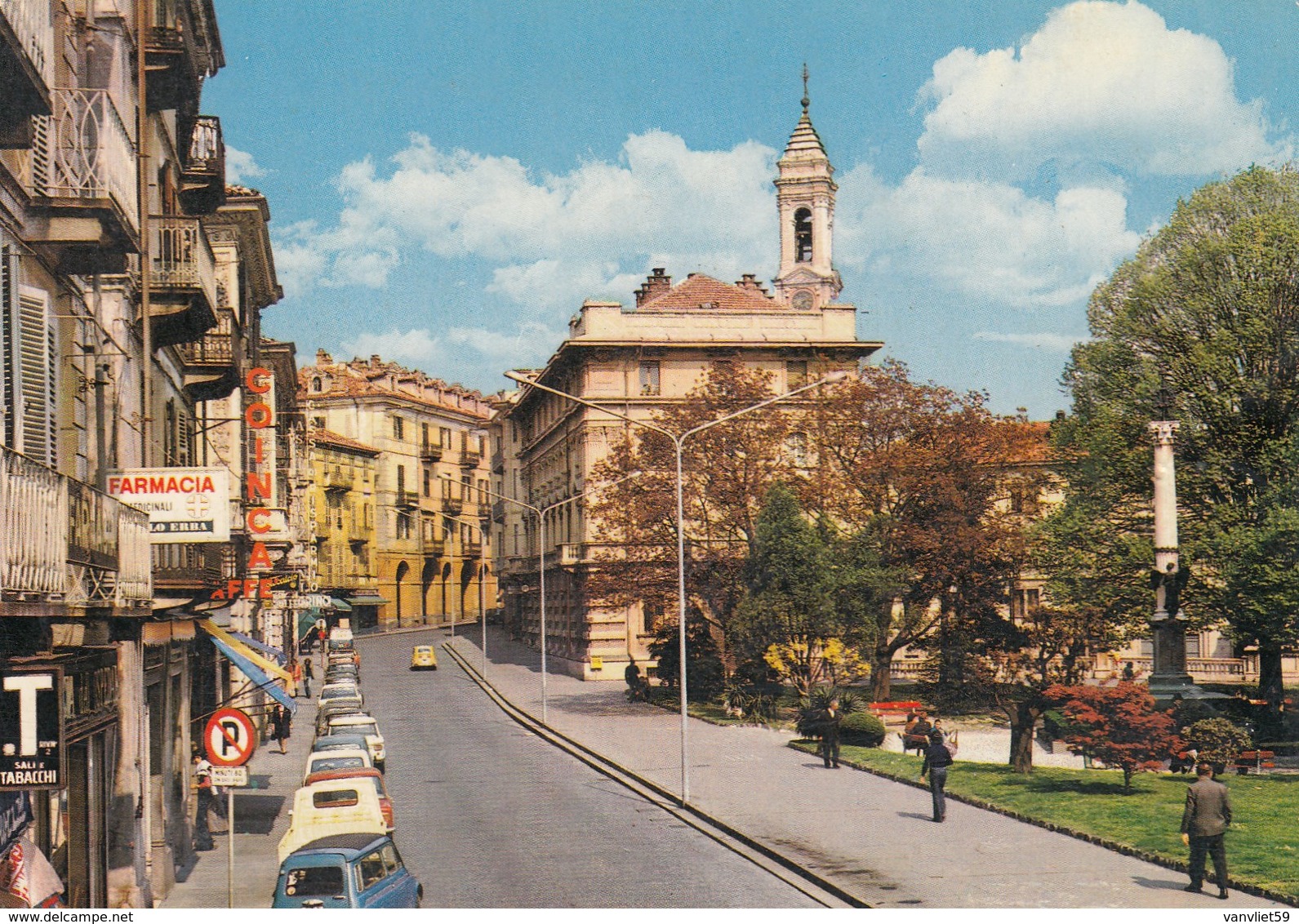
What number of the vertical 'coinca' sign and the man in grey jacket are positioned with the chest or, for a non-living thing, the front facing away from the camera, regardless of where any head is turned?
1

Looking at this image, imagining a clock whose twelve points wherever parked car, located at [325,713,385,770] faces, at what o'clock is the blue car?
The blue car is roughly at 6 o'clock from the parked car.

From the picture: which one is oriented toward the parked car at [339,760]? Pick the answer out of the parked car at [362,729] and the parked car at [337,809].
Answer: the parked car at [337,809]

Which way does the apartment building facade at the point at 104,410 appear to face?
to the viewer's right

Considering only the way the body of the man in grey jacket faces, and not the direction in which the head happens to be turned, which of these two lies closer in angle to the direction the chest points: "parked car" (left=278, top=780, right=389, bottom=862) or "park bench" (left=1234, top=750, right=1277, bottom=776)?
the park bench

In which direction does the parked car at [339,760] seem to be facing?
away from the camera

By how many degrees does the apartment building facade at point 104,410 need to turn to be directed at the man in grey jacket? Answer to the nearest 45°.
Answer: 0° — it already faces them

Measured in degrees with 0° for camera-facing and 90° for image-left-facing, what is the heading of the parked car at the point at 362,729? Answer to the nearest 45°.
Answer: approximately 180°

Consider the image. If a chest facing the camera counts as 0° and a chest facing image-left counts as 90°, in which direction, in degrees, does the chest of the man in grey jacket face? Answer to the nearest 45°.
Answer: approximately 180°

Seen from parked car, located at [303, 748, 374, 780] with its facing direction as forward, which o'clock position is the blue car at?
The blue car is roughly at 6 o'clock from the parked car.
